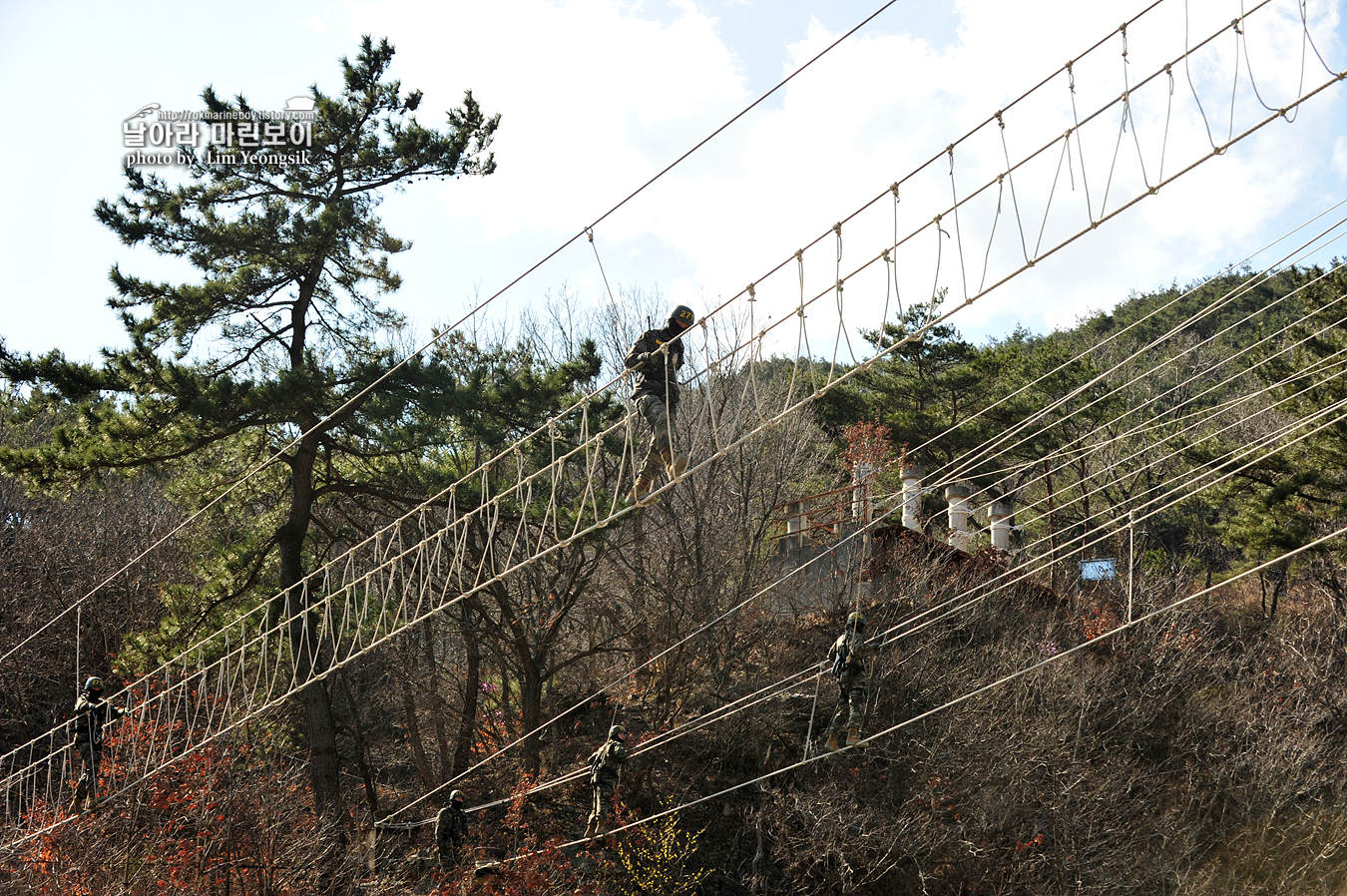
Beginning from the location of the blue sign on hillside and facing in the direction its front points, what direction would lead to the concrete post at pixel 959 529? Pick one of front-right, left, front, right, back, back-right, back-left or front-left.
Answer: front-right

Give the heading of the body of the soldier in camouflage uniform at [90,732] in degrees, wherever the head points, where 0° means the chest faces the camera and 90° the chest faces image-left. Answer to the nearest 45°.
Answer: approximately 315°

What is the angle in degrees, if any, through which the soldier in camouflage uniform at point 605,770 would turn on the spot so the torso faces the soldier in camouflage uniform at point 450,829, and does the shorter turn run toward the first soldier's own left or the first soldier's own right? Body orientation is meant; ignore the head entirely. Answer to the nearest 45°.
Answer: approximately 135° to the first soldier's own left

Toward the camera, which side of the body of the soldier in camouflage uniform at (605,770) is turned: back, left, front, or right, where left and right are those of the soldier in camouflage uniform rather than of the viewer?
right

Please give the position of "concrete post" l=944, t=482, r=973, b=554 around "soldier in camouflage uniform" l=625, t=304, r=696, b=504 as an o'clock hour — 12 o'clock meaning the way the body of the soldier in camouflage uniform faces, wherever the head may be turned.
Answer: The concrete post is roughly at 8 o'clock from the soldier in camouflage uniform.

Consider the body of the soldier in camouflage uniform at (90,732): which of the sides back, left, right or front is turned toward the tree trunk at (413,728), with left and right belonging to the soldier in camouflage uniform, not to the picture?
left

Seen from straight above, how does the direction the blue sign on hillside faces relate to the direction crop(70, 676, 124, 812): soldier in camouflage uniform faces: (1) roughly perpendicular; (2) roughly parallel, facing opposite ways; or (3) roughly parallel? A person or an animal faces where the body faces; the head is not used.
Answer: roughly perpendicular

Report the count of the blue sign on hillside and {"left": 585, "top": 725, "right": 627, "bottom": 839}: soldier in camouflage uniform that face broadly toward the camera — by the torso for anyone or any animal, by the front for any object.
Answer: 1
